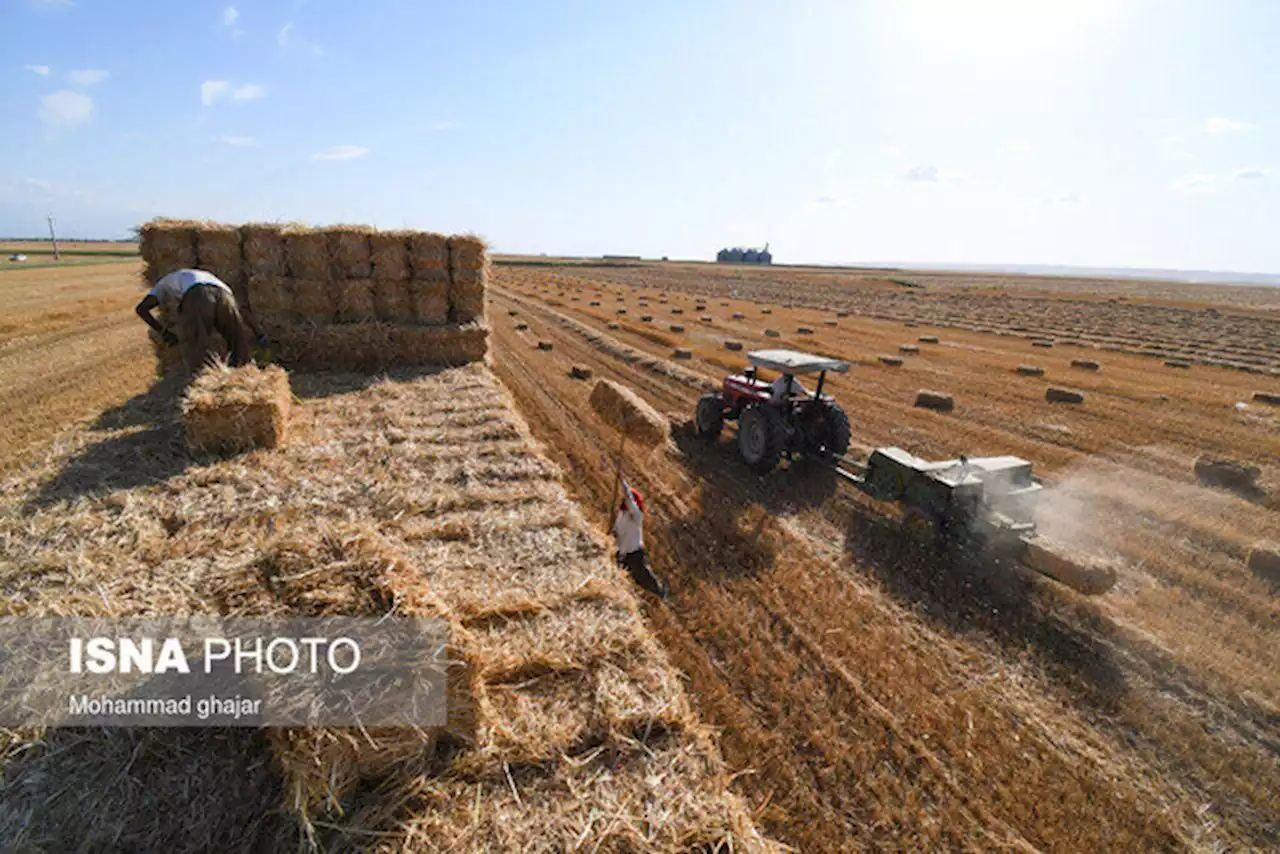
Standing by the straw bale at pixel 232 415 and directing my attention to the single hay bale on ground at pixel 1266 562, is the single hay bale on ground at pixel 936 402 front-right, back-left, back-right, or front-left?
front-left

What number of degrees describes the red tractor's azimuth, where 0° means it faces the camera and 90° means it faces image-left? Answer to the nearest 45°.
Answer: approximately 135°

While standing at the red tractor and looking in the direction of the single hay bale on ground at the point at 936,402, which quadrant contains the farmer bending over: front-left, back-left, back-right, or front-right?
back-left

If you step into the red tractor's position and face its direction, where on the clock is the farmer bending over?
The farmer bending over is roughly at 10 o'clock from the red tractor.

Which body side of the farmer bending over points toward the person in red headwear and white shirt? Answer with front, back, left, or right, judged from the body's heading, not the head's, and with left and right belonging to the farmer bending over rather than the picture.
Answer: back

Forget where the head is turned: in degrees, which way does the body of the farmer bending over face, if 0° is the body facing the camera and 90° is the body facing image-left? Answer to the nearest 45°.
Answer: approximately 135°

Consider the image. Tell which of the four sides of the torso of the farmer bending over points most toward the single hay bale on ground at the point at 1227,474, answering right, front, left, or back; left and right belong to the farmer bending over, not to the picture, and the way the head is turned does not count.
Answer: back

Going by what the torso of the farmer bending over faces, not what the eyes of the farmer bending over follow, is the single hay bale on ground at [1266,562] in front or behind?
behind

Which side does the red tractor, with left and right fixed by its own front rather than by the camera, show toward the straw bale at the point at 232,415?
left

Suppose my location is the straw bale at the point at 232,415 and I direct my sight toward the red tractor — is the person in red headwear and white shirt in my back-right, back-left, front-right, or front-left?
front-right

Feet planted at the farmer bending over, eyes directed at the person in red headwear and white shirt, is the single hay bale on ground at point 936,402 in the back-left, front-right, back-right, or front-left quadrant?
front-left

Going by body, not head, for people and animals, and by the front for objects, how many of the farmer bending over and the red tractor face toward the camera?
0

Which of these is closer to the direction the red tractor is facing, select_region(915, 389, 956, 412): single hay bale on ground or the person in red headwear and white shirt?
the single hay bale on ground
